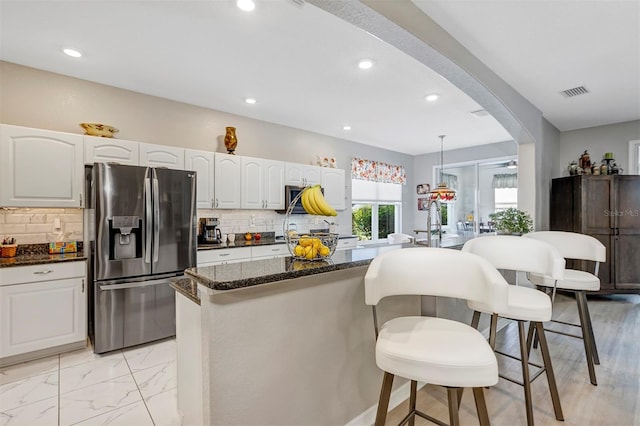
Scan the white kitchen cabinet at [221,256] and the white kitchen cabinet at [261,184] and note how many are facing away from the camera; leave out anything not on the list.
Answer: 0

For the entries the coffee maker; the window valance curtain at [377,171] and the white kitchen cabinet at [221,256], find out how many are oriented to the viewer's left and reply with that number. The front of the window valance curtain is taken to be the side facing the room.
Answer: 0

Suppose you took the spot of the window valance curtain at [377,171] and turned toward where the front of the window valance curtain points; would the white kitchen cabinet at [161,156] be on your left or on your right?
on your right

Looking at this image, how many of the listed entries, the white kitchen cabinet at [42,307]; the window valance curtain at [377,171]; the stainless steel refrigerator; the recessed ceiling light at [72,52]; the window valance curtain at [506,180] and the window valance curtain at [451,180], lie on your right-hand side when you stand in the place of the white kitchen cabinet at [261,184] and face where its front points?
3

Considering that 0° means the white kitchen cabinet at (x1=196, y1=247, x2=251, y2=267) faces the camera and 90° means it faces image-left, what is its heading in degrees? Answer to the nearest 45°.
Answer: approximately 315°

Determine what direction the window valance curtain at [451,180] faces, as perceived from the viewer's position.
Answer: facing the viewer and to the left of the viewer

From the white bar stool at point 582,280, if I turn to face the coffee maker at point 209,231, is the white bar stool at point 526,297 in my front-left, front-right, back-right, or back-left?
front-left

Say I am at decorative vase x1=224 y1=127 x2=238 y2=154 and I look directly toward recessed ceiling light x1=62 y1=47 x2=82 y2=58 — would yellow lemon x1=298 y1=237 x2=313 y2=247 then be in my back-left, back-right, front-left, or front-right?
front-left

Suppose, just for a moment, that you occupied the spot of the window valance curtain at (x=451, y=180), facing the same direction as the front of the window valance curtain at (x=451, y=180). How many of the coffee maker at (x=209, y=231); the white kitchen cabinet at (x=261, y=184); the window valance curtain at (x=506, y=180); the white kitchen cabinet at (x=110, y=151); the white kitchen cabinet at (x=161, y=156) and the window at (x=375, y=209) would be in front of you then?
5

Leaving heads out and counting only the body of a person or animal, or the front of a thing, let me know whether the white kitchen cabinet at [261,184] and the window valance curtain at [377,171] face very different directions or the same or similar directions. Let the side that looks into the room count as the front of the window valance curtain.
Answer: same or similar directions

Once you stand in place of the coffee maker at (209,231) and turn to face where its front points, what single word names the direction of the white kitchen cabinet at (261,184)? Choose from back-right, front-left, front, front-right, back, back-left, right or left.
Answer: front-left

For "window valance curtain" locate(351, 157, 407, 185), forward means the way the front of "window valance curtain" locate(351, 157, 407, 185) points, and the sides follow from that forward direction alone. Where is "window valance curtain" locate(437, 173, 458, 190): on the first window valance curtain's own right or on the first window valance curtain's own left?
on the first window valance curtain's own left

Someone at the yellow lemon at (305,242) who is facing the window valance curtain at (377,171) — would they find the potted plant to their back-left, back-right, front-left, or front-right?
front-right

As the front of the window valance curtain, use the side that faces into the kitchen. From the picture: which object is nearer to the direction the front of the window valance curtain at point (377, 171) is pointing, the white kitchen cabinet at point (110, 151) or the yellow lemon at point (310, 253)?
the yellow lemon

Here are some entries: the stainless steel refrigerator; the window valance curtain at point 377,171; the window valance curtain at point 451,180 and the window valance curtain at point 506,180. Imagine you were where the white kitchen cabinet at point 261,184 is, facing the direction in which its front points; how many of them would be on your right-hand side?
1

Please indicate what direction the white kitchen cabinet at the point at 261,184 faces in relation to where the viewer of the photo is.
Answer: facing the viewer and to the right of the viewer

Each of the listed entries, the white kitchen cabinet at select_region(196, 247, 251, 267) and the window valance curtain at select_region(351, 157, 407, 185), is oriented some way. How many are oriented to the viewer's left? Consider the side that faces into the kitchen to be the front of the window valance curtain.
0

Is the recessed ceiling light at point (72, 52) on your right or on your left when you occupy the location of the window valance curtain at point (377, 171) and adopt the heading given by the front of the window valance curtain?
on your right

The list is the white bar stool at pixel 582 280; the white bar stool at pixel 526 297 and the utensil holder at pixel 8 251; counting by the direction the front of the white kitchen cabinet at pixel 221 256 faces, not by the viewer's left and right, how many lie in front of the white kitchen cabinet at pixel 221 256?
2

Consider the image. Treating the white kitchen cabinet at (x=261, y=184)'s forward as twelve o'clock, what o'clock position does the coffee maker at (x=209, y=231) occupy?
The coffee maker is roughly at 4 o'clock from the white kitchen cabinet.
